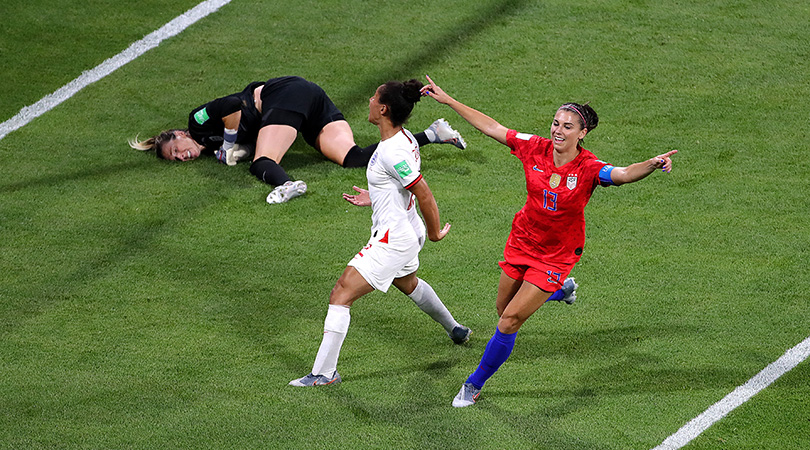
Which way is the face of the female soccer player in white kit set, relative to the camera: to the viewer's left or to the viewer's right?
to the viewer's left

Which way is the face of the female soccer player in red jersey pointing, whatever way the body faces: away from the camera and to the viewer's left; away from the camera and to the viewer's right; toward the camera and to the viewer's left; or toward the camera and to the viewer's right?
toward the camera and to the viewer's left

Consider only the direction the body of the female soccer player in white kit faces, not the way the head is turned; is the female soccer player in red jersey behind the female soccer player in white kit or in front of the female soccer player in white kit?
behind
